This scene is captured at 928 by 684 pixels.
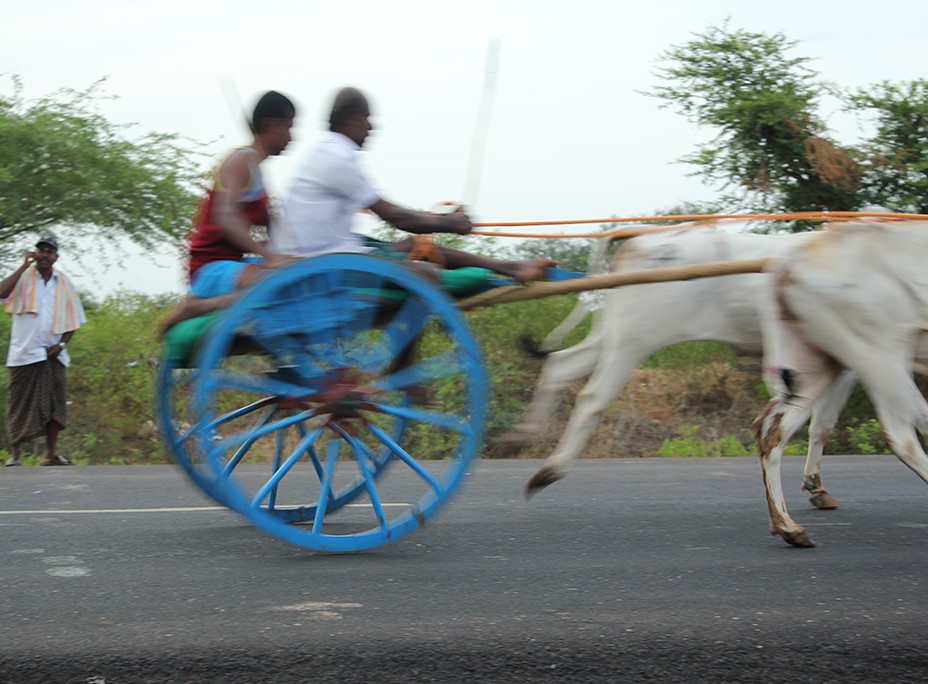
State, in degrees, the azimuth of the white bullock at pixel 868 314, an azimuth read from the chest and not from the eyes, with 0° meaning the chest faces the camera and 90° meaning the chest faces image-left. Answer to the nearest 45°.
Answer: approximately 270°

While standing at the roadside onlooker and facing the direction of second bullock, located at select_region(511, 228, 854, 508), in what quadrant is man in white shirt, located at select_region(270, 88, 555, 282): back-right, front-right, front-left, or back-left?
front-right

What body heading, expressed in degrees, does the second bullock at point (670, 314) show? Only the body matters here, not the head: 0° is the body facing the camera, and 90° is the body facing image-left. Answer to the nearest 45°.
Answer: approximately 270°

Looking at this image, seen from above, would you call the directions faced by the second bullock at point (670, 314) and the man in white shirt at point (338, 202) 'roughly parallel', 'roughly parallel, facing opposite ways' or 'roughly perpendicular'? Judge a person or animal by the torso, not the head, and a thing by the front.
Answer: roughly parallel

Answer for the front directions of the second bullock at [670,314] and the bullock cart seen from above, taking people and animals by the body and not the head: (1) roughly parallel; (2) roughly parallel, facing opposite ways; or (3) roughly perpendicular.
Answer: roughly parallel

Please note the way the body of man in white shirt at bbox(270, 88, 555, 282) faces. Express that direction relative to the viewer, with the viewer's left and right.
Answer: facing to the right of the viewer

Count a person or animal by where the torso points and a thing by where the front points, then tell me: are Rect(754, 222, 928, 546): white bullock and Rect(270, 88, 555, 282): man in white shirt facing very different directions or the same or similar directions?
same or similar directions

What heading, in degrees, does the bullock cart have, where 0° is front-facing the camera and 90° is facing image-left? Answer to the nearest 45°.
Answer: approximately 270°

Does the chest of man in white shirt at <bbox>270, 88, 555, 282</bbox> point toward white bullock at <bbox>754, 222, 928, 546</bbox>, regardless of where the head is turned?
yes

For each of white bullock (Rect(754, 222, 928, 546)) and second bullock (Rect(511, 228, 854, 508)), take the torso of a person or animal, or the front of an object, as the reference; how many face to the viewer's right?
2

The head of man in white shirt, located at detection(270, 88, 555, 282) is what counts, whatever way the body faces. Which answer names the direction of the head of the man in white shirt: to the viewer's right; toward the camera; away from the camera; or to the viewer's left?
to the viewer's right

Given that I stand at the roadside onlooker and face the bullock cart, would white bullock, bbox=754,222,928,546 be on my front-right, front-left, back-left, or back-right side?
front-left
